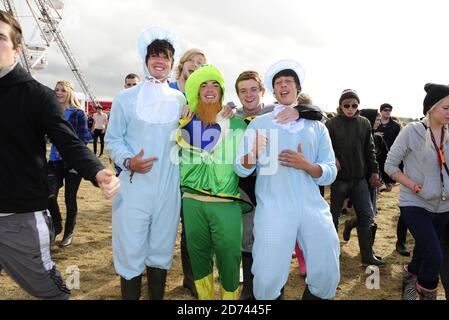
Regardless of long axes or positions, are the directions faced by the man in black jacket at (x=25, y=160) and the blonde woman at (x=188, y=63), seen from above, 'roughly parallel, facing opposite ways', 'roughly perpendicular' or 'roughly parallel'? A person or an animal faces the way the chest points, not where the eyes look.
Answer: roughly perpendicular

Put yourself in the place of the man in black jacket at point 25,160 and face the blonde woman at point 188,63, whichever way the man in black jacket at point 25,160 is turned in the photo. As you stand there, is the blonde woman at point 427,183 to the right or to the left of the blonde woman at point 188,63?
right

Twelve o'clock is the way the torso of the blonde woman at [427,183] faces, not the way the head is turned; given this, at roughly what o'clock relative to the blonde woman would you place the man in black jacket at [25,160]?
The man in black jacket is roughly at 3 o'clock from the blonde woman.
